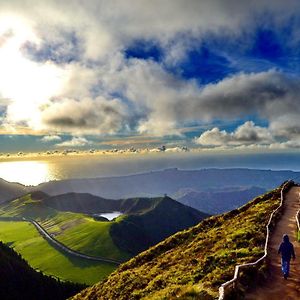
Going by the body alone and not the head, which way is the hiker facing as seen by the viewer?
away from the camera
